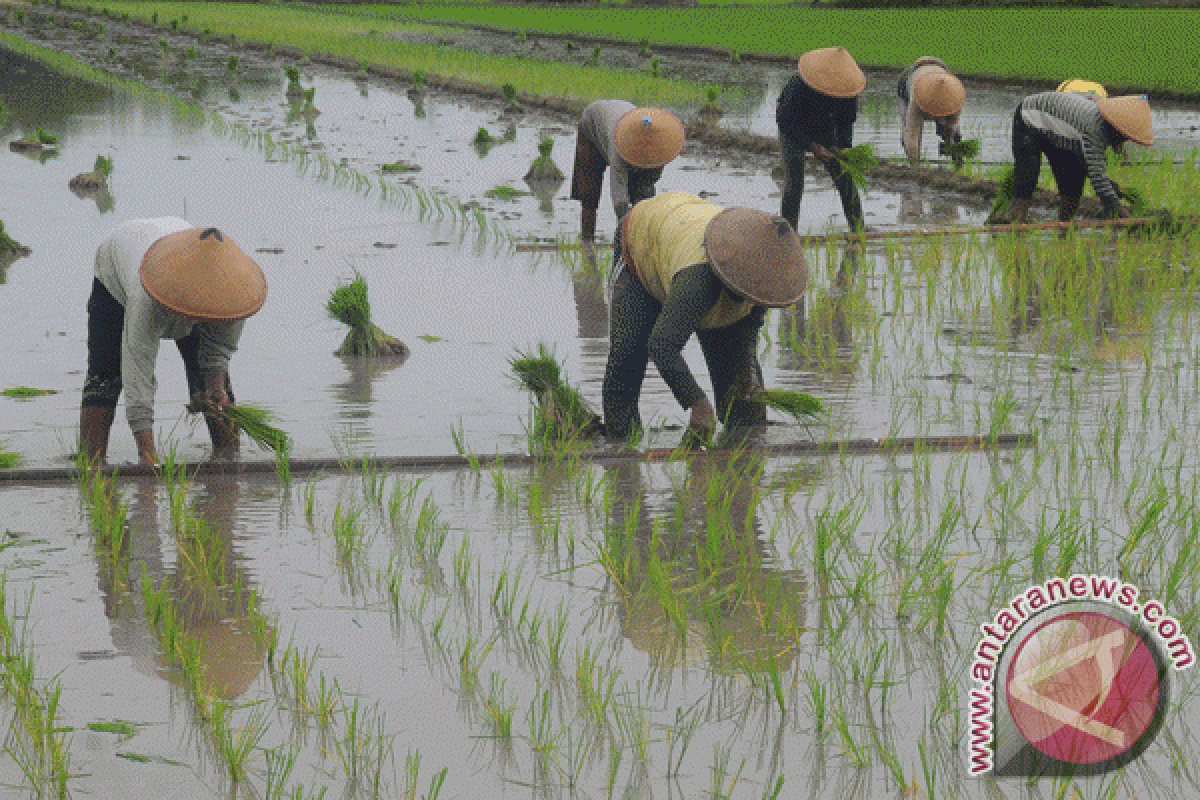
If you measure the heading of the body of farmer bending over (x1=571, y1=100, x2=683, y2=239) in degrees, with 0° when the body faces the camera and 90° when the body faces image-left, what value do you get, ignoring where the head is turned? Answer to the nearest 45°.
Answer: approximately 315°

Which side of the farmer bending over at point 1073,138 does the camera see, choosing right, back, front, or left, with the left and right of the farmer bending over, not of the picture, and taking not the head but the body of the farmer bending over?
right

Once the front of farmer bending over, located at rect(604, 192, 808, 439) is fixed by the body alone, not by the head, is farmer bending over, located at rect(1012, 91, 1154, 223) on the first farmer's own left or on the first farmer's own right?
on the first farmer's own left

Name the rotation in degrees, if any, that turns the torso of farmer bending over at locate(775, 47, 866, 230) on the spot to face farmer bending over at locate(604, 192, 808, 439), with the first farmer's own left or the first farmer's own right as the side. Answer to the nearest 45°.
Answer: approximately 45° to the first farmer's own right

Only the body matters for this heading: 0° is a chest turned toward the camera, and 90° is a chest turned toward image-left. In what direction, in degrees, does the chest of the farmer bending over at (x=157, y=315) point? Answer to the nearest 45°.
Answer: approximately 315°

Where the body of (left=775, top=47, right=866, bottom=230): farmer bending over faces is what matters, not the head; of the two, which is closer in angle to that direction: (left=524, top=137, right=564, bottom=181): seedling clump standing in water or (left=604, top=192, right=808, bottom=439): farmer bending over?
the farmer bending over

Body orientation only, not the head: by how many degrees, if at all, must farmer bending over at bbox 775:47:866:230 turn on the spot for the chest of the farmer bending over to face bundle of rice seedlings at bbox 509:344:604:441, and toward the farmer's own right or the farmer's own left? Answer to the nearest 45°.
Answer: approximately 45° to the farmer's own right

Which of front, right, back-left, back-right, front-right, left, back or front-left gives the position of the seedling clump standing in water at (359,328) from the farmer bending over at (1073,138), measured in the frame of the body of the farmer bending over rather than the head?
back-right

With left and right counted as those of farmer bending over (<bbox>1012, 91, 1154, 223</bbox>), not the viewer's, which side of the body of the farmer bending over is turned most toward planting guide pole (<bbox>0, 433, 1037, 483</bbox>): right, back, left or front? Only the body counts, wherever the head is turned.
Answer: right
